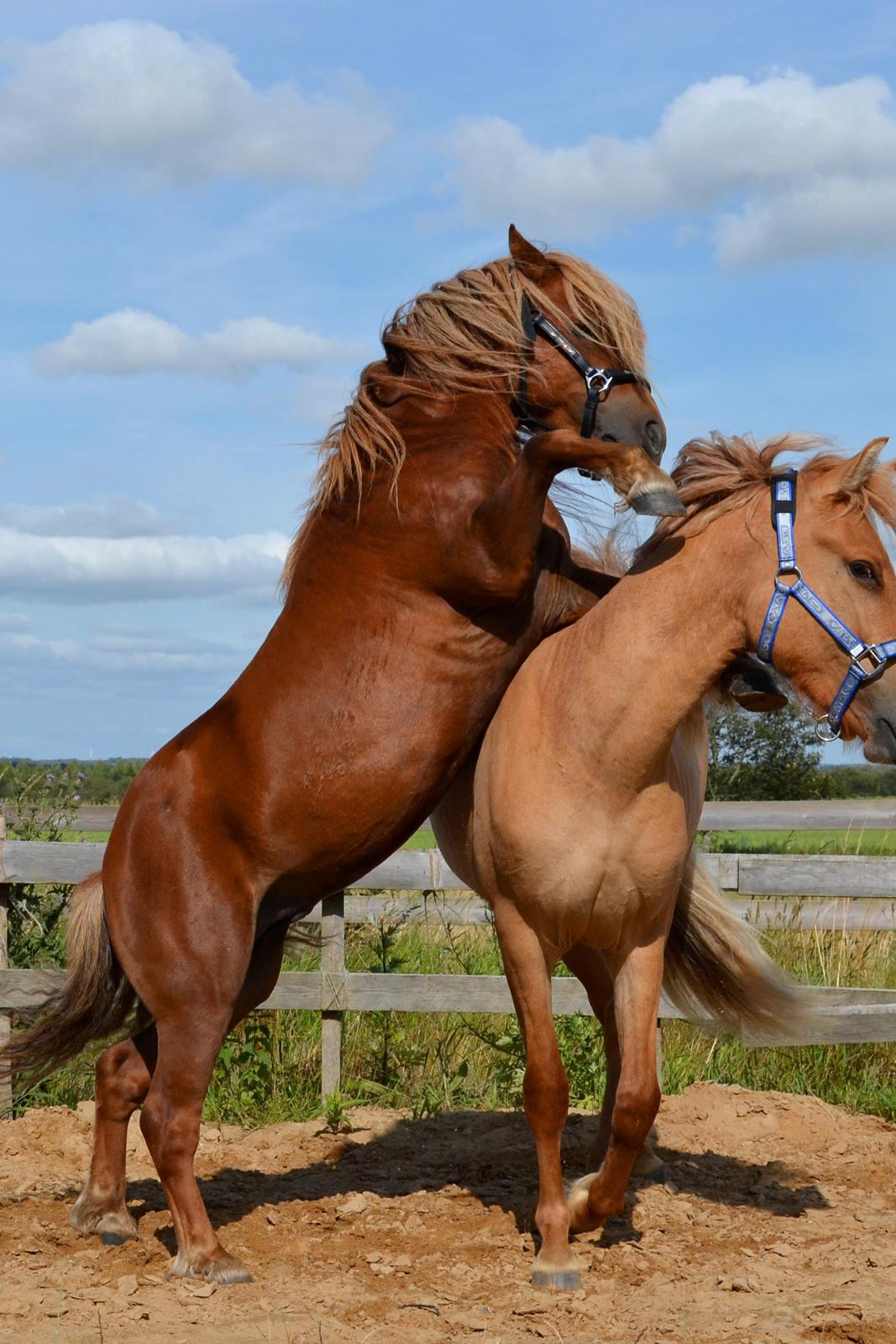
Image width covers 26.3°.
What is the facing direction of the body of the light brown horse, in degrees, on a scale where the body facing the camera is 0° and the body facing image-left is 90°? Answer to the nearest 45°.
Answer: approximately 0°

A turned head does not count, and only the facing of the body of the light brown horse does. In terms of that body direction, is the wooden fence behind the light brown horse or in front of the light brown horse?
behind
